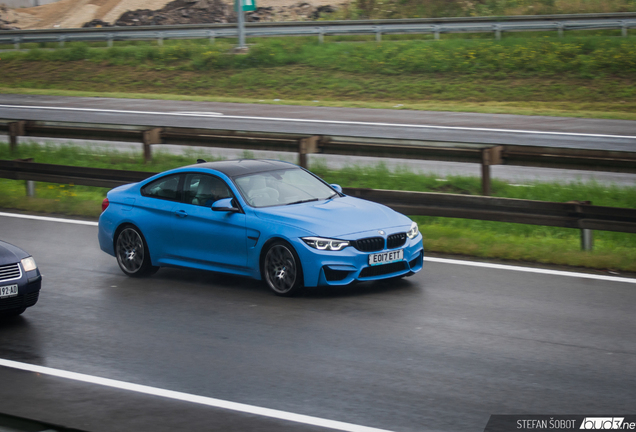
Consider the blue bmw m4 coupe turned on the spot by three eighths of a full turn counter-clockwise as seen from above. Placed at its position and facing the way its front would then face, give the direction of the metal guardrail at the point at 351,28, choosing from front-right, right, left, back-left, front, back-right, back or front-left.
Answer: front

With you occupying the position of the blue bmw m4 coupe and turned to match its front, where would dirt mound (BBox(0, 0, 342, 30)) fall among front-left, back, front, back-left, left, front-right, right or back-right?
back-left

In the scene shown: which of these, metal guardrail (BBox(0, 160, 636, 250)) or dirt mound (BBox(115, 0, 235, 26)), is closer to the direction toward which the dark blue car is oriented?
the metal guardrail

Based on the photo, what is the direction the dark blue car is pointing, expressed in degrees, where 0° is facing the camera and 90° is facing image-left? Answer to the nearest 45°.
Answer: approximately 315°

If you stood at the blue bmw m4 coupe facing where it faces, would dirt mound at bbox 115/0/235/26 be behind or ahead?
behind

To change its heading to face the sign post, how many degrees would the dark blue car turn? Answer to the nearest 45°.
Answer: approximately 135° to its left

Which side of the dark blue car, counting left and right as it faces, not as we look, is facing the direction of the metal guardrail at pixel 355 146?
left

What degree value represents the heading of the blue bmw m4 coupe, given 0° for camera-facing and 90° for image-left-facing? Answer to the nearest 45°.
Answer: approximately 315°

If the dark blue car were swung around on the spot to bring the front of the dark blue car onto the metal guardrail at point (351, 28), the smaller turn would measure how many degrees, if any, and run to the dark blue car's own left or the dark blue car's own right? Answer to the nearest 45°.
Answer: approximately 90° to the dark blue car's own left

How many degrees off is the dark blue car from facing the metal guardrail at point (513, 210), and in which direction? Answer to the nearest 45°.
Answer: approximately 45° to its left
